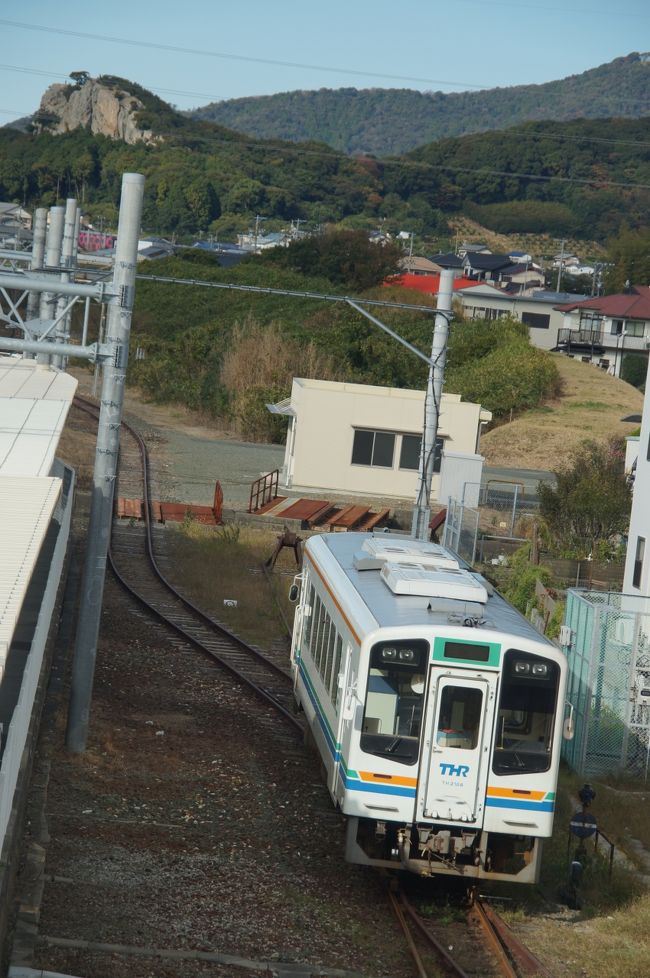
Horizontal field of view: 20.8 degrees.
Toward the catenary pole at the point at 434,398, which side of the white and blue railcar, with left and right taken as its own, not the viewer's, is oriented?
back

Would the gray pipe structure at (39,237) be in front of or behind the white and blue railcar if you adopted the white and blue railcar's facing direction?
behind

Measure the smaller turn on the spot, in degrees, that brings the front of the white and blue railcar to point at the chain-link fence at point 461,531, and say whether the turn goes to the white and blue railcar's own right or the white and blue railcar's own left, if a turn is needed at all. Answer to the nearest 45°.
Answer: approximately 180°

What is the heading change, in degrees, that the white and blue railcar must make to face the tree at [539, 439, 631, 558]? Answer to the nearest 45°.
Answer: approximately 180°

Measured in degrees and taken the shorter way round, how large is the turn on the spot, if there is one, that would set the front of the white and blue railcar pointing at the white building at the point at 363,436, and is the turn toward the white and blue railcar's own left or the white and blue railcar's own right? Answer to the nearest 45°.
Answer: approximately 180°

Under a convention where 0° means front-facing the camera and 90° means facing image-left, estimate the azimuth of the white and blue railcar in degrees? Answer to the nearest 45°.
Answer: approximately 0°

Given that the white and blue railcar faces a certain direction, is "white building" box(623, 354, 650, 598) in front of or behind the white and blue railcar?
behind

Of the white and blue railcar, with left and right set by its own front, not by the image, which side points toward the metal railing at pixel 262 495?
back
